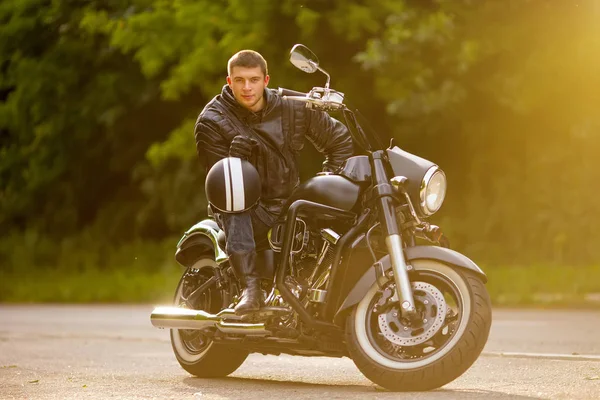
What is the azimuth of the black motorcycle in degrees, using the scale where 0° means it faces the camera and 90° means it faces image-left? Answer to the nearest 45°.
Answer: approximately 315°

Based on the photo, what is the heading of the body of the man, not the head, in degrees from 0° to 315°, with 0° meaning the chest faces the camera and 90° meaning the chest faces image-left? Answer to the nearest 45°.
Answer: approximately 0°
